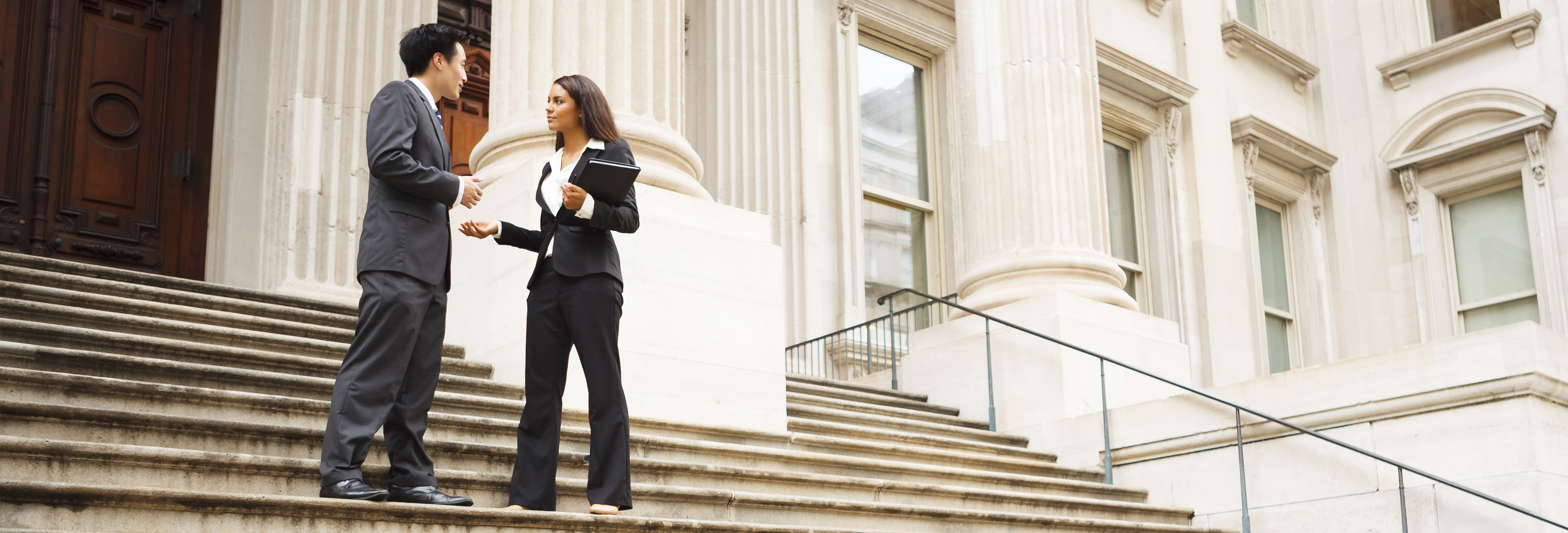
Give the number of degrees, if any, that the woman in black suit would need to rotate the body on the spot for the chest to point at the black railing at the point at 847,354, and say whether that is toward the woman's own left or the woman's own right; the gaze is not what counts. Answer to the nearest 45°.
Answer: approximately 135° to the woman's own right

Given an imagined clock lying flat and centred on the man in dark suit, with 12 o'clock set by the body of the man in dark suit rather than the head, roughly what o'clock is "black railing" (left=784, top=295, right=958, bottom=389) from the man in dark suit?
The black railing is roughly at 10 o'clock from the man in dark suit.

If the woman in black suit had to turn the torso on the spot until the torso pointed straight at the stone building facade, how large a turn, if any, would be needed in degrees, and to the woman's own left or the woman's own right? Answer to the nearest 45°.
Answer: approximately 180°

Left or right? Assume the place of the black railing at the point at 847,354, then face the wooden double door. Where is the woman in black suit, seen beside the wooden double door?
left

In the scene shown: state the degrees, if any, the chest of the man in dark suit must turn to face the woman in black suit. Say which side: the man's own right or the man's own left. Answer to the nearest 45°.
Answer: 0° — they already face them

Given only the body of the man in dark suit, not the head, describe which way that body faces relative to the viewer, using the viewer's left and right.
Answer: facing to the right of the viewer

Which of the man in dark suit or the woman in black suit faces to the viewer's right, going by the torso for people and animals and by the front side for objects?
the man in dark suit

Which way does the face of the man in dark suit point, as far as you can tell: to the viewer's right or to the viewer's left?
to the viewer's right

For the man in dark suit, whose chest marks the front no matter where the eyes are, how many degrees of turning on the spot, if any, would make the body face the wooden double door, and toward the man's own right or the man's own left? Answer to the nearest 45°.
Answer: approximately 90° to the man's own left

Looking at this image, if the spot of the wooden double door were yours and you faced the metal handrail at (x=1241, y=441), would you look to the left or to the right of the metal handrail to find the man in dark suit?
right

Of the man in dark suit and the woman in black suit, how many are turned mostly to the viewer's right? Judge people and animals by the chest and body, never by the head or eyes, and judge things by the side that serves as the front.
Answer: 1
